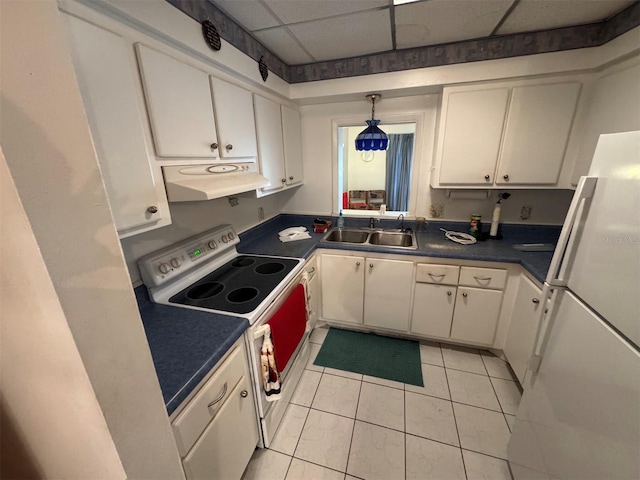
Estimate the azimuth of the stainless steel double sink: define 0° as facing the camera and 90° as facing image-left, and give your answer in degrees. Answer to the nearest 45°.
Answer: approximately 0°

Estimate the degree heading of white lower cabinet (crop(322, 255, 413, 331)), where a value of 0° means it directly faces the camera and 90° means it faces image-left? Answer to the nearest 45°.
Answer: approximately 0°

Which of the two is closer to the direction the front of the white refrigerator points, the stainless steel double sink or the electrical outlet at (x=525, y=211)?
the stainless steel double sink

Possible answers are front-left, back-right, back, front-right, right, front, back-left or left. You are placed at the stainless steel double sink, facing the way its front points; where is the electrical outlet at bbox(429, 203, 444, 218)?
left

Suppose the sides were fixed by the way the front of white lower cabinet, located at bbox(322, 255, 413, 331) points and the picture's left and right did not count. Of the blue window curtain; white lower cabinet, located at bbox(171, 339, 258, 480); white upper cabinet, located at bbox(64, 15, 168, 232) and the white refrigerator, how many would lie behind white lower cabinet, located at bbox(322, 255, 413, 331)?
1

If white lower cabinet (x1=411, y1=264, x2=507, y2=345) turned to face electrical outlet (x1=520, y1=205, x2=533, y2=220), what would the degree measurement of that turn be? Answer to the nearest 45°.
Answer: approximately 135° to its left

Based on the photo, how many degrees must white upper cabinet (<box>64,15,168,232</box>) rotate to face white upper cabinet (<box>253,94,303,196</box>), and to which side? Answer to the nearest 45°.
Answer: approximately 90° to its left

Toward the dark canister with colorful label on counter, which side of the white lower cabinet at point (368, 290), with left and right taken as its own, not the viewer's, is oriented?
left

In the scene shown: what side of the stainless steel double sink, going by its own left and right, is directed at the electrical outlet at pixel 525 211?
left

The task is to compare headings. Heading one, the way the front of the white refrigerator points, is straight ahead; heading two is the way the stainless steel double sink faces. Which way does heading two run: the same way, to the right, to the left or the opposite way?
to the left

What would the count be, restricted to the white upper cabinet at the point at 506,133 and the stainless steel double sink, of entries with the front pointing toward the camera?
2

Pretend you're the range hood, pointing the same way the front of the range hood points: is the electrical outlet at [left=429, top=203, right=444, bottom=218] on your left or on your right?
on your left
